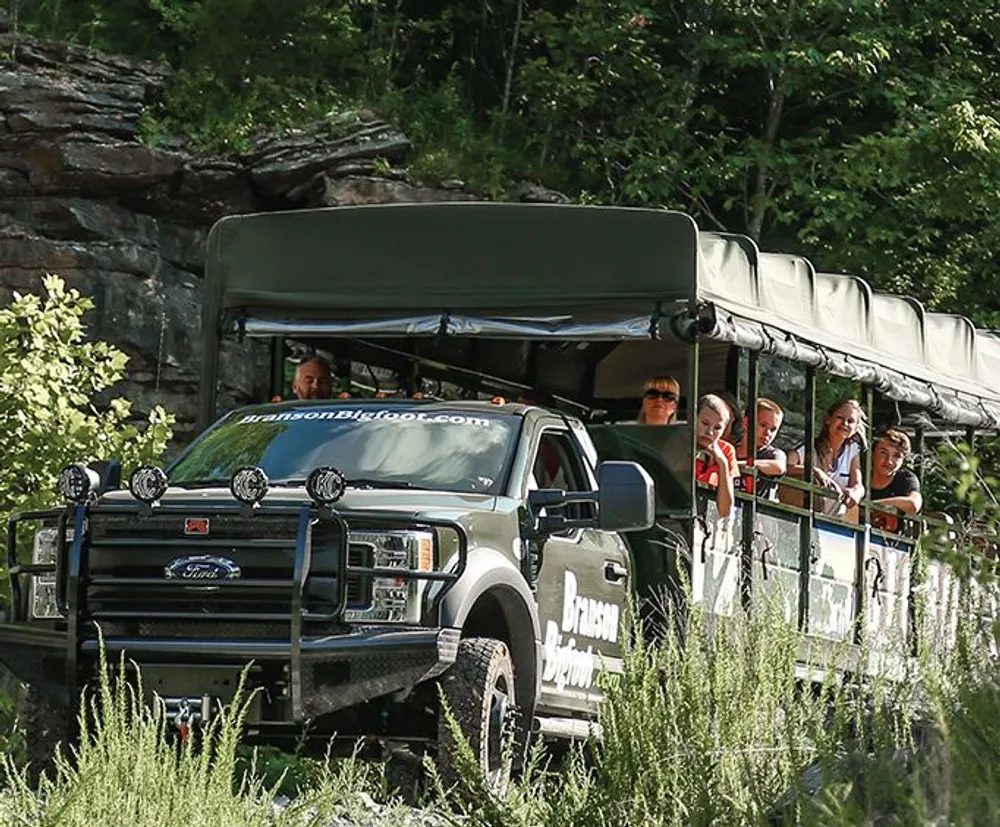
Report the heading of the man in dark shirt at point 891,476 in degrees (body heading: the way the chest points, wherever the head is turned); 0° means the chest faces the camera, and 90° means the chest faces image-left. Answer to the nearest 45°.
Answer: approximately 0°

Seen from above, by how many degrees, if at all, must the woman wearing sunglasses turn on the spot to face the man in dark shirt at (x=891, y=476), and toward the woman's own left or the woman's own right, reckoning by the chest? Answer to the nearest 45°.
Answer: approximately 135° to the woman's own left

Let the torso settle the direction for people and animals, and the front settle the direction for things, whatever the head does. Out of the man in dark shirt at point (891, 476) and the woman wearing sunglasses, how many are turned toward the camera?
2

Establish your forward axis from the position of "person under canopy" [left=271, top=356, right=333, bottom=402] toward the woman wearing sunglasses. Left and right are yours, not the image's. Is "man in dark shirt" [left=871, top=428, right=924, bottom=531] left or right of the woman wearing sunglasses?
left

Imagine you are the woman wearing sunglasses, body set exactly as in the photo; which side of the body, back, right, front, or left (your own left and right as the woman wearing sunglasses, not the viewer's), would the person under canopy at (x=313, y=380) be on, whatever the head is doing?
right

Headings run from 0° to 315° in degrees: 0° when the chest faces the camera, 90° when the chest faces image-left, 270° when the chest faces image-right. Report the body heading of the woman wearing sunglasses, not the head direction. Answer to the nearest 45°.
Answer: approximately 0°
